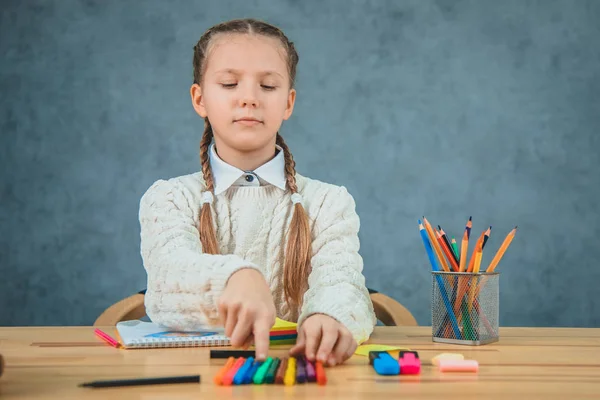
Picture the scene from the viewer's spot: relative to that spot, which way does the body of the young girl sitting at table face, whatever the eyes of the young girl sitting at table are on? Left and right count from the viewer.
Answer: facing the viewer

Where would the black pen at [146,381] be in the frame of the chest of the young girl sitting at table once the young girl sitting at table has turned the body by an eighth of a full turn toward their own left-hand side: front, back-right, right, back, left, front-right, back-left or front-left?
front-right

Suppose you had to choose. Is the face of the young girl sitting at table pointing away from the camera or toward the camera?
toward the camera
